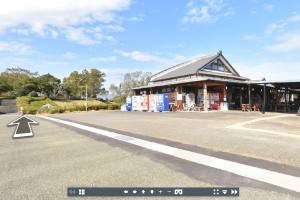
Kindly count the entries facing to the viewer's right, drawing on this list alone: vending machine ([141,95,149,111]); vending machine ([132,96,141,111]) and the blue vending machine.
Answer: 0

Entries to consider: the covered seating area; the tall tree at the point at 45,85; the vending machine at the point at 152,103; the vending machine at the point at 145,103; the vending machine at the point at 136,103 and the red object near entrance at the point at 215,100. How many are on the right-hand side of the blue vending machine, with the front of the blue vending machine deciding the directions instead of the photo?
4

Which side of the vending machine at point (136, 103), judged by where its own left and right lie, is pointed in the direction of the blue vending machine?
left

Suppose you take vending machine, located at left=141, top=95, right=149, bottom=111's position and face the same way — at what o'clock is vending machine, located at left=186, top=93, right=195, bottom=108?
vending machine, located at left=186, top=93, right=195, bottom=108 is roughly at 8 o'clock from vending machine, located at left=141, top=95, right=149, bottom=111.

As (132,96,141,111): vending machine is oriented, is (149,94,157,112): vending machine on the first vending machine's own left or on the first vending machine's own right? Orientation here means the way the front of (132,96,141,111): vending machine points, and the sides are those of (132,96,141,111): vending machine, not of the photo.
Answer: on the first vending machine's own left

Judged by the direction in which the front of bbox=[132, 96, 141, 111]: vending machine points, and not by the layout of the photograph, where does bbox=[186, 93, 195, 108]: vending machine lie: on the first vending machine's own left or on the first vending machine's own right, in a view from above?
on the first vending machine's own left

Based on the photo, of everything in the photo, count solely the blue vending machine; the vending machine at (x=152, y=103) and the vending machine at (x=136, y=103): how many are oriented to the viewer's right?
0

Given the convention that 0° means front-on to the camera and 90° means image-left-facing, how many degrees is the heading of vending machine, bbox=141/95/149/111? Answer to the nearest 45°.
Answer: approximately 45°

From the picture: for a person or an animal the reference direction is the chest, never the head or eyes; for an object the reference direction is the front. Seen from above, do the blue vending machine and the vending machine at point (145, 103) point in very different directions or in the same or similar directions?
same or similar directions

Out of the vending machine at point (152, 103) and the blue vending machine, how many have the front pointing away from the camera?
0

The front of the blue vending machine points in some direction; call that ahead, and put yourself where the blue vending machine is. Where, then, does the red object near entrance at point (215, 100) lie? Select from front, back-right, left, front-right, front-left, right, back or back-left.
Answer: back-left

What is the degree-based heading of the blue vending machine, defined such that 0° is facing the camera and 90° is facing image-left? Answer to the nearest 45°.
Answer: approximately 45°

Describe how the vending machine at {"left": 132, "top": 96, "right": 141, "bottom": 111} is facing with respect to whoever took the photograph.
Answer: facing the viewer and to the left of the viewer

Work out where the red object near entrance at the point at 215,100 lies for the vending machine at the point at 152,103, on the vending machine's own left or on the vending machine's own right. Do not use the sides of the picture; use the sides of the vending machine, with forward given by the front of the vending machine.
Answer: on the vending machine's own left

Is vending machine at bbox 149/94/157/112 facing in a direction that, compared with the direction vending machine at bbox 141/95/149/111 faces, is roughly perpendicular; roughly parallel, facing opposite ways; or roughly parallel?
roughly parallel

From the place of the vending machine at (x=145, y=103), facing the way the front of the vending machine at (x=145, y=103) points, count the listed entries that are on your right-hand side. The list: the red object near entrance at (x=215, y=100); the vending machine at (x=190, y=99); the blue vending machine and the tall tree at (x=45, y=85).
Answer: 1
